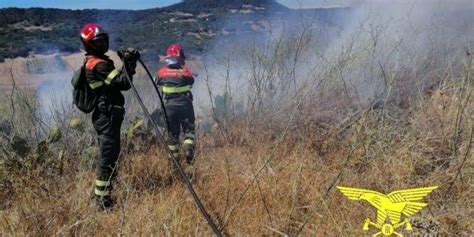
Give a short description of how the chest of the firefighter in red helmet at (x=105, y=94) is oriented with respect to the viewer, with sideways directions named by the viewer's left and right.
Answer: facing to the right of the viewer

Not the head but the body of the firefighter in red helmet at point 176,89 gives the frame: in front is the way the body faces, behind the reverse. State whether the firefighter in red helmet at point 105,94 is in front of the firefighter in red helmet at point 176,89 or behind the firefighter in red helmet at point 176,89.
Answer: behind

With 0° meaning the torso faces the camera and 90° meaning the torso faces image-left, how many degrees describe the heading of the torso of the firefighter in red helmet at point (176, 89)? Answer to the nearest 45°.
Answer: approximately 180°
